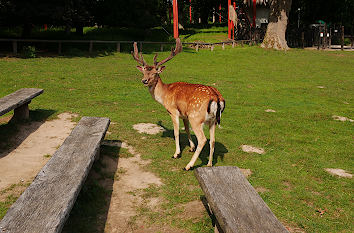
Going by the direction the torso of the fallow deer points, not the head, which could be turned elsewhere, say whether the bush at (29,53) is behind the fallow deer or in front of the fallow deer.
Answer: in front

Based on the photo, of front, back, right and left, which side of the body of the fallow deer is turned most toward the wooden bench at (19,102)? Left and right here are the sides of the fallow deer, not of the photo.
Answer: front

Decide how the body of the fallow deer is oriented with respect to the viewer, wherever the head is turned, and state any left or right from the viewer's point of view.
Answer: facing away from the viewer and to the left of the viewer
